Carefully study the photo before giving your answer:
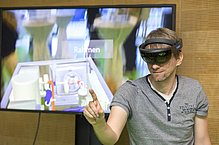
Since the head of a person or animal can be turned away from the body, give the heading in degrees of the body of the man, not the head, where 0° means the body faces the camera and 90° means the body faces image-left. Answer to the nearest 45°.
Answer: approximately 0°

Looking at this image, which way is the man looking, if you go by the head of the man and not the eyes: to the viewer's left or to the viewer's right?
to the viewer's left

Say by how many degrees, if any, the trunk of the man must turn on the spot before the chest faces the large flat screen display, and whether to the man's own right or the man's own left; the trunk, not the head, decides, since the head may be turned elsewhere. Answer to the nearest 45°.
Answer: approximately 135° to the man's own right
